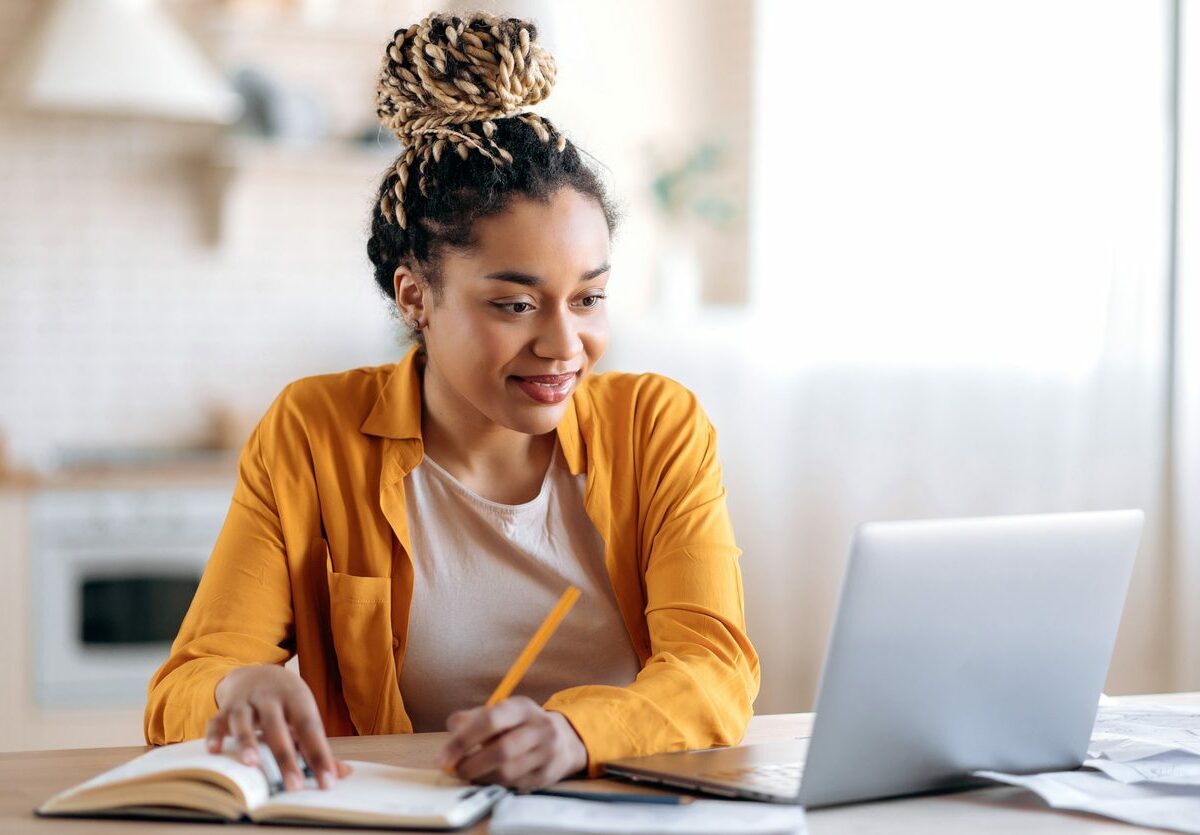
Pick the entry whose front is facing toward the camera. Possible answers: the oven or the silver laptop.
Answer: the oven

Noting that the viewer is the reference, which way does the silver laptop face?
facing away from the viewer and to the left of the viewer

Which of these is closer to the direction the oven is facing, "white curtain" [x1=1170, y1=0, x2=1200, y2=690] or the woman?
the woman

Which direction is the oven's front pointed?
toward the camera

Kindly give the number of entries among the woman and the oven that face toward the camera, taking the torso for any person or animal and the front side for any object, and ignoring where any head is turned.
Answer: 2

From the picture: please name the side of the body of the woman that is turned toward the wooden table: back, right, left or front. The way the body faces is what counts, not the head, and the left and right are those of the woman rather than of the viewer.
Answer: front

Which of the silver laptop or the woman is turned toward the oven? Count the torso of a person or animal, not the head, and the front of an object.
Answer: the silver laptop

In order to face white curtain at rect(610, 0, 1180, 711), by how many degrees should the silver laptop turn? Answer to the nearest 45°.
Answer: approximately 45° to its right

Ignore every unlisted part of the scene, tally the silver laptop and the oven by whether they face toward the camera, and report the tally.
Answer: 1

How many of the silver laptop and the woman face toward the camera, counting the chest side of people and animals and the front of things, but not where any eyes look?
1

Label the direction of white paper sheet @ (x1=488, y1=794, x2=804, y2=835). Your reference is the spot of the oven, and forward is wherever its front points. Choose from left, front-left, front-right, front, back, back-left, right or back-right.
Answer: front

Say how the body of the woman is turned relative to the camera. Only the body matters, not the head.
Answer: toward the camera

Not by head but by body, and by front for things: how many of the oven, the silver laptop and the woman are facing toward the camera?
2

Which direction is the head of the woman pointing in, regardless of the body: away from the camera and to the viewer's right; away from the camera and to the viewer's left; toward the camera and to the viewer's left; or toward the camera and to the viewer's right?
toward the camera and to the viewer's right

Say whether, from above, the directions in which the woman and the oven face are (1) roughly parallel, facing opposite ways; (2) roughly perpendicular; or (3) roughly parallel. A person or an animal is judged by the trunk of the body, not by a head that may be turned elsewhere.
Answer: roughly parallel
